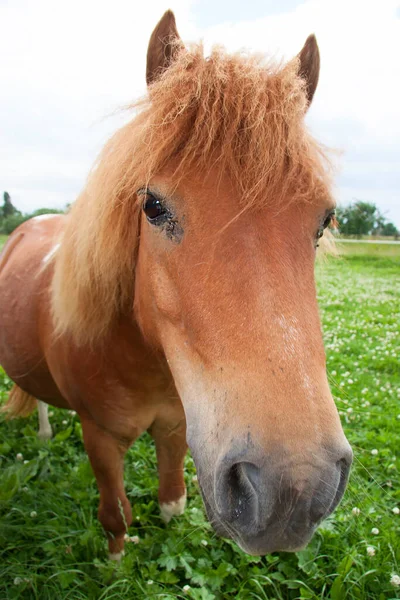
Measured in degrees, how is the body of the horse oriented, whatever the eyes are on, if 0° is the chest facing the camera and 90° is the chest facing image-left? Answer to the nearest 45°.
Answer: approximately 315°

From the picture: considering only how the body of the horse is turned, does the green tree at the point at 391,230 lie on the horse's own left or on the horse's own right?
on the horse's own left
